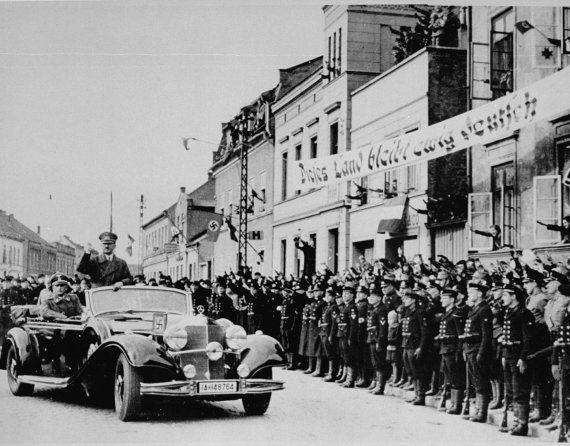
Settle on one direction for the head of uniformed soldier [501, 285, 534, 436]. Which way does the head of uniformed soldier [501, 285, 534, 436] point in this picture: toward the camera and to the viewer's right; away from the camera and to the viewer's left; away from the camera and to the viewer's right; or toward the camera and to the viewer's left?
toward the camera and to the viewer's left

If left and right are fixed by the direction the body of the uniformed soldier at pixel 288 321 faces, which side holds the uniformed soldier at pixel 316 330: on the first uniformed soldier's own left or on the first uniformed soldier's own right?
on the first uniformed soldier's own left

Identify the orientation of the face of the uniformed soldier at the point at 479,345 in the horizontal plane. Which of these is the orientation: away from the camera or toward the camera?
toward the camera

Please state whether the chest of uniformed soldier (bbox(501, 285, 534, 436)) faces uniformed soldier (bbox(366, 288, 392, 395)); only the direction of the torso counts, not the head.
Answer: no

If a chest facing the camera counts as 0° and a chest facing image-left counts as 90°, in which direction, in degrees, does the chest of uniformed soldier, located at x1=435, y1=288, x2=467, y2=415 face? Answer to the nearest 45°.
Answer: approximately 45°

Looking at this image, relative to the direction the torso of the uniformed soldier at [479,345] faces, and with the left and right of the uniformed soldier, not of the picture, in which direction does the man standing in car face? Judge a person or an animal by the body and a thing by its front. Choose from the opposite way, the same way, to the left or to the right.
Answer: to the left

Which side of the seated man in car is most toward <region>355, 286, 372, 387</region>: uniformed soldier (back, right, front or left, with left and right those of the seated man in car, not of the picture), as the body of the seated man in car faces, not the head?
left

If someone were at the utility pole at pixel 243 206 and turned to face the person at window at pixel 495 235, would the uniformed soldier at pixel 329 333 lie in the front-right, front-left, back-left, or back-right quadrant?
front-right

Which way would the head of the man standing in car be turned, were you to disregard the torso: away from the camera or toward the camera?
toward the camera

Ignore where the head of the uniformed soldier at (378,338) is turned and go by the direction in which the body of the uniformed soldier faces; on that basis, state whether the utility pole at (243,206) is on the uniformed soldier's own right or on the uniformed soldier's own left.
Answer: on the uniformed soldier's own right

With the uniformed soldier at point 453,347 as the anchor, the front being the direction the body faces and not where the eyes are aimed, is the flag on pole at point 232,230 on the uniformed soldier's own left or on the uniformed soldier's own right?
on the uniformed soldier's own right

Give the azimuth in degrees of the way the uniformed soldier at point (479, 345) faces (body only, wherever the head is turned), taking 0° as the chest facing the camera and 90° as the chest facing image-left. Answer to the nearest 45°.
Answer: approximately 45°

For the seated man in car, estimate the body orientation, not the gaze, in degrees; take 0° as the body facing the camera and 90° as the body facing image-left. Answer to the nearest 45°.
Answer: approximately 0°
